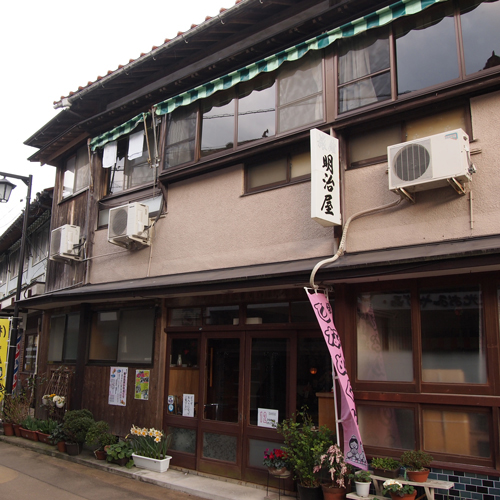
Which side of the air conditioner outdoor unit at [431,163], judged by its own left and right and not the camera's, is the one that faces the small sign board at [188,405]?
right

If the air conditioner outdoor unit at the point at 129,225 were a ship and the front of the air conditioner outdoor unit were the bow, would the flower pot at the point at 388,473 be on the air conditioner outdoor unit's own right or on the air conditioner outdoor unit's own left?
on the air conditioner outdoor unit's own left

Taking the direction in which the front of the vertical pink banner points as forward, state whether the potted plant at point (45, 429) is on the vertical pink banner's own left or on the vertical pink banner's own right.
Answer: on the vertical pink banner's own right

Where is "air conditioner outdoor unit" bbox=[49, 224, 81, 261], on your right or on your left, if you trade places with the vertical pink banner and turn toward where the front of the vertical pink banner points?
on your right

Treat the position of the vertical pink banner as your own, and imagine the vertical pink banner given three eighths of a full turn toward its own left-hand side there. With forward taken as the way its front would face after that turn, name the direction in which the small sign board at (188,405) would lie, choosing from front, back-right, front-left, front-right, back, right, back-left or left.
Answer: left

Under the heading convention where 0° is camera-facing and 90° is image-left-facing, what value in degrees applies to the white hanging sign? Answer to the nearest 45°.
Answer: approximately 315°

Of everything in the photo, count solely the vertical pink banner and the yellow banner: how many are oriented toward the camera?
2
